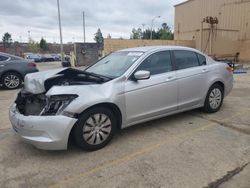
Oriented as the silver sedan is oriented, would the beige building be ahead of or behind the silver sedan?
behind

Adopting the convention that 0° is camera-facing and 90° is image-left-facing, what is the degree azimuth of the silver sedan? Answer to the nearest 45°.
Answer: approximately 45°

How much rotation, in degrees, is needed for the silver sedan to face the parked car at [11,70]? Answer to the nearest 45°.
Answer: approximately 90° to its right

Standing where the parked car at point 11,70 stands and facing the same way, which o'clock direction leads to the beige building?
The beige building is roughly at 5 o'clock from the parked car.

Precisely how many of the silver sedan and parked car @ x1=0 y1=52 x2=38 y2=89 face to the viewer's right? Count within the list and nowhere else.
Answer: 0

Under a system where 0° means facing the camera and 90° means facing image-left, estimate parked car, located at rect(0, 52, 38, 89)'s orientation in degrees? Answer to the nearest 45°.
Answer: approximately 90°

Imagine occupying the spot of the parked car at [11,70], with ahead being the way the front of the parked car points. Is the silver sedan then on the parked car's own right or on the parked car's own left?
on the parked car's own left
